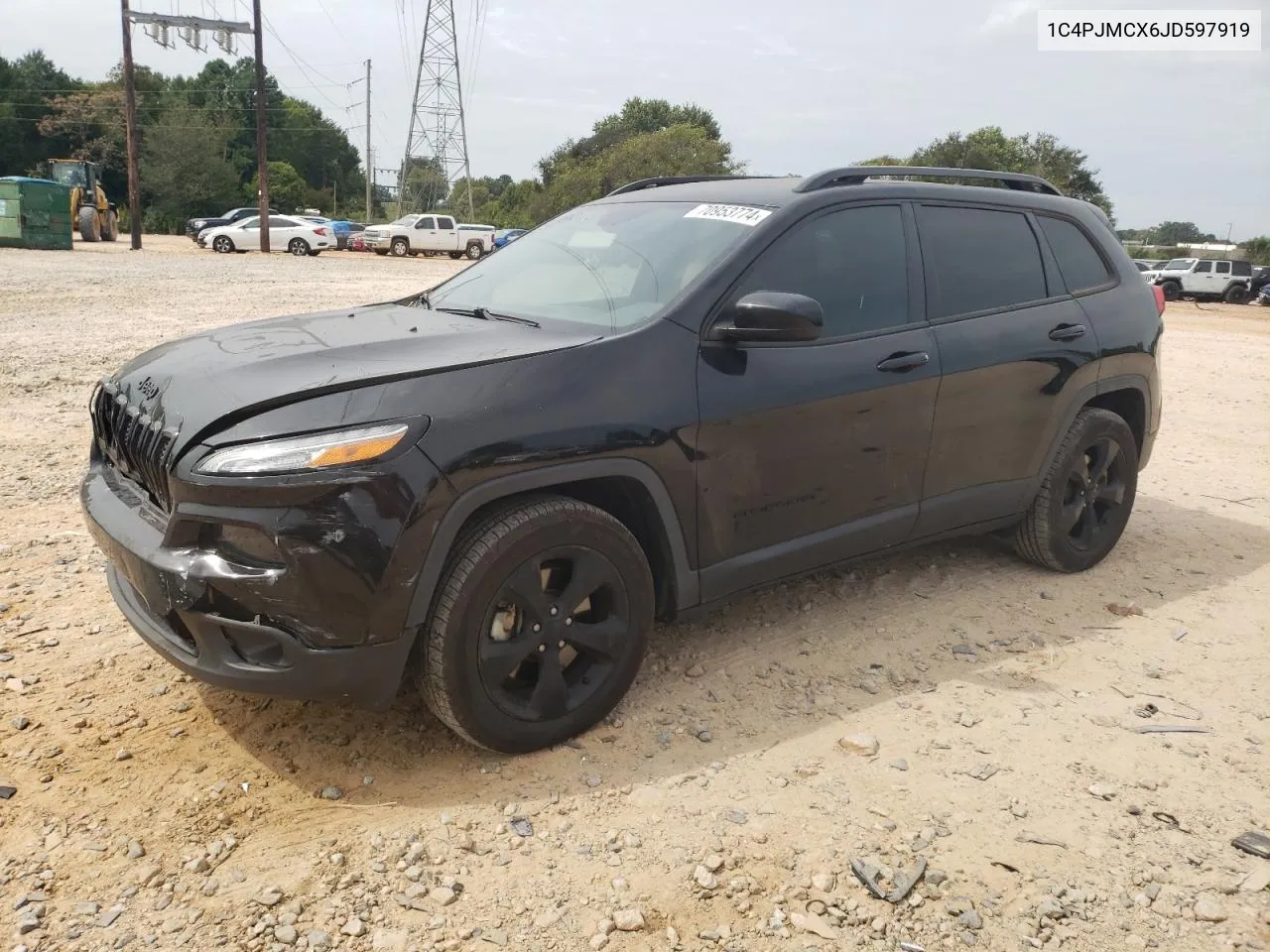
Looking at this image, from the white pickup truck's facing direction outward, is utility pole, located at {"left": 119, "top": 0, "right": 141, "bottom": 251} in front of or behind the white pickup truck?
in front

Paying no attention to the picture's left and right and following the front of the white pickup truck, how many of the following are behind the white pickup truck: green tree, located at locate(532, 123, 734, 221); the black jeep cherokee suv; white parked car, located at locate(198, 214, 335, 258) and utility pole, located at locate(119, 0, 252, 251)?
1

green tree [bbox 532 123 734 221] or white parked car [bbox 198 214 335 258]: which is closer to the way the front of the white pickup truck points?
the white parked car

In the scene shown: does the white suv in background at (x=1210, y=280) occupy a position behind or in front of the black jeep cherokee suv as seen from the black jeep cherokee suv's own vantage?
behind

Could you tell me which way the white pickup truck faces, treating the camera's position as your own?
facing the viewer and to the left of the viewer

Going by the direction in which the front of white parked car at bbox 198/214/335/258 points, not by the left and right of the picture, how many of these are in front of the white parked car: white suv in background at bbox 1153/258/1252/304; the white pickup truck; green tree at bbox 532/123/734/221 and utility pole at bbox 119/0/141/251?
1

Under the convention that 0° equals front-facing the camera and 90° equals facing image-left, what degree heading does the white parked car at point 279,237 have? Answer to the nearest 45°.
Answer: approximately 90°

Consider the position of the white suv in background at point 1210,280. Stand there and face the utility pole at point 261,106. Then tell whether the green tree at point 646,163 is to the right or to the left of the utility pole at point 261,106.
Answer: right

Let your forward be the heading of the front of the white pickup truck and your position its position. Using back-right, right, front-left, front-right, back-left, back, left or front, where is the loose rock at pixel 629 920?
front-left

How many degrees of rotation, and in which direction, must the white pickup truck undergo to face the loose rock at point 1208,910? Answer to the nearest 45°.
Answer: approximately 45° to its left

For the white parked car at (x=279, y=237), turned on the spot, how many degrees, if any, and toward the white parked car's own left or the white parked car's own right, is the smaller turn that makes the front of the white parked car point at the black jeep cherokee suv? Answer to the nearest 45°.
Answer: approximately 90° to the white parked car's own left
